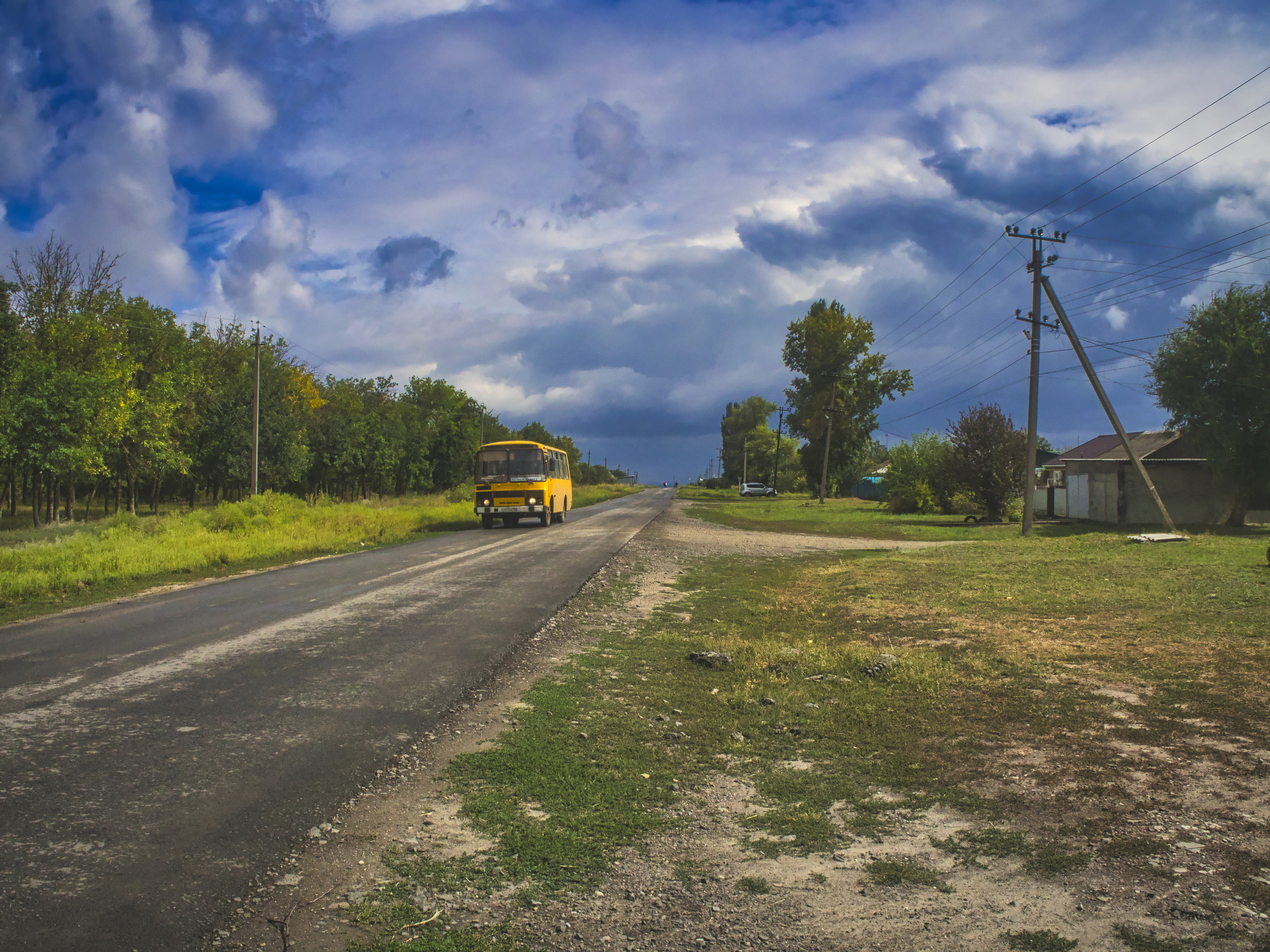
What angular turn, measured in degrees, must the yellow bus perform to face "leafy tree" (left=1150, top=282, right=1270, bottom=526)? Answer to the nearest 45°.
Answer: approximately 90° to its left

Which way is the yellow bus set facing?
toward the camera

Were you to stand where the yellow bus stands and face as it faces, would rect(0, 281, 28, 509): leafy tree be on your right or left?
on your right

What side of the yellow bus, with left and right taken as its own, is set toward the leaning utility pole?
left

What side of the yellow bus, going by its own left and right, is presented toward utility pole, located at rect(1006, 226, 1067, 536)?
left

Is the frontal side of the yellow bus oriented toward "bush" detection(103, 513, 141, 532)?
no

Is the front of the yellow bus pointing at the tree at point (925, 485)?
no

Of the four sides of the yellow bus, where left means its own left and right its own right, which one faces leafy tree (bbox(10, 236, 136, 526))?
right

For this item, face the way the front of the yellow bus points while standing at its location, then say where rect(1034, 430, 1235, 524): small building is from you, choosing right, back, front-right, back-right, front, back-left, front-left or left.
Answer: left
